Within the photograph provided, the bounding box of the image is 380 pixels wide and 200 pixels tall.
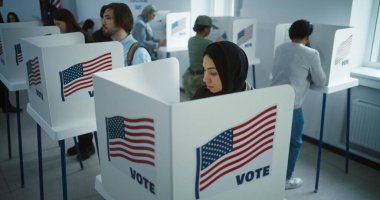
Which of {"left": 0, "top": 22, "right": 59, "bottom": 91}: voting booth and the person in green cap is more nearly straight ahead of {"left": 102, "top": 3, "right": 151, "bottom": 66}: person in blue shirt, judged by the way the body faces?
the voting booth

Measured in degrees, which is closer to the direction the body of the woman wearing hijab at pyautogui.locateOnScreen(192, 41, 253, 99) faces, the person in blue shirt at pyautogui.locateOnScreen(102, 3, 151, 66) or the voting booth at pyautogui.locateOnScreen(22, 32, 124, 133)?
the voting booth

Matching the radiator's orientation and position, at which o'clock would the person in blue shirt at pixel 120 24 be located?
The person in blue shirt is roughly at 12 o'clock from the radiator.

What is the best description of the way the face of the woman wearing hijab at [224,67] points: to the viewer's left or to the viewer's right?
to the viewer's left

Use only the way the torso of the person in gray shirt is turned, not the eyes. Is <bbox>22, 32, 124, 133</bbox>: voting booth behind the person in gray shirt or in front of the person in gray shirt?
behind

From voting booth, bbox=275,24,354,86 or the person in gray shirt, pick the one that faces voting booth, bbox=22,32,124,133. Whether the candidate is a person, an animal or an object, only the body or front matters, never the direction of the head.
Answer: voting booth, bbox=275,24,354,86

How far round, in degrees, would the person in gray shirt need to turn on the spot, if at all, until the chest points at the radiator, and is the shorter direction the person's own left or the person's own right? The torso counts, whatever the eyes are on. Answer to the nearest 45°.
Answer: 0° — they already face it

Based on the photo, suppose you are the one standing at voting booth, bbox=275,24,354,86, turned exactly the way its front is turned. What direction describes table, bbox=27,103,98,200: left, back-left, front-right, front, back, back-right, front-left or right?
front

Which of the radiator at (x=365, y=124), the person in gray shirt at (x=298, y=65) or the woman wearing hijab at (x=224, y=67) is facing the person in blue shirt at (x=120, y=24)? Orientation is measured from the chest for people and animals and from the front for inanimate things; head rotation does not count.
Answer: the radiator

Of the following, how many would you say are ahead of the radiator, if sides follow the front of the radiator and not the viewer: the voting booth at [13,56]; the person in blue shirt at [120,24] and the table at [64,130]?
3

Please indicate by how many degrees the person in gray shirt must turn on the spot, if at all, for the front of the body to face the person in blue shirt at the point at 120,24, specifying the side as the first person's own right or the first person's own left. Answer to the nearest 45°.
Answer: approximately 135° to the first person's own left

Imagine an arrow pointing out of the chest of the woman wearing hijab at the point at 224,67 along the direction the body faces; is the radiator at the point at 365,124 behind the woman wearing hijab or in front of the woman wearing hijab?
behind

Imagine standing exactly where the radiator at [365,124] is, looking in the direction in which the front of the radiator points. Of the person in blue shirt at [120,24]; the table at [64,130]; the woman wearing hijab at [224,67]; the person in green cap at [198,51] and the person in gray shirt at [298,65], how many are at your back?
0
